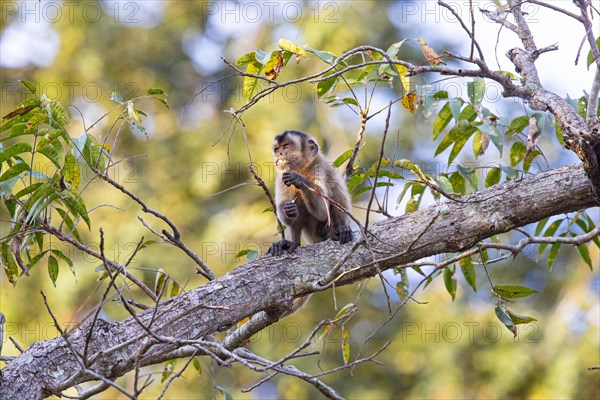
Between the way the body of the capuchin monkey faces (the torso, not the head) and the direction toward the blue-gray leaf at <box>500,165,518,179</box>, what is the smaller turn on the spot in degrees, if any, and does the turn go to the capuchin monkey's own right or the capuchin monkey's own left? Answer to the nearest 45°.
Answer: approximately 90° to the capuchin monkey's own left

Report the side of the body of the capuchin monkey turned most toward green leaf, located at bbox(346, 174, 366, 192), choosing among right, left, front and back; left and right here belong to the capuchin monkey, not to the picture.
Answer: left

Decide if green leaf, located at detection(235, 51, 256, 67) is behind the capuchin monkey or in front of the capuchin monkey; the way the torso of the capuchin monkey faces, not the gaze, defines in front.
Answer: in front

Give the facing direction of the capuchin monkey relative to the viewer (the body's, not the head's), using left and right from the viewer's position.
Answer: facing the viewer and to the left of the viewer
